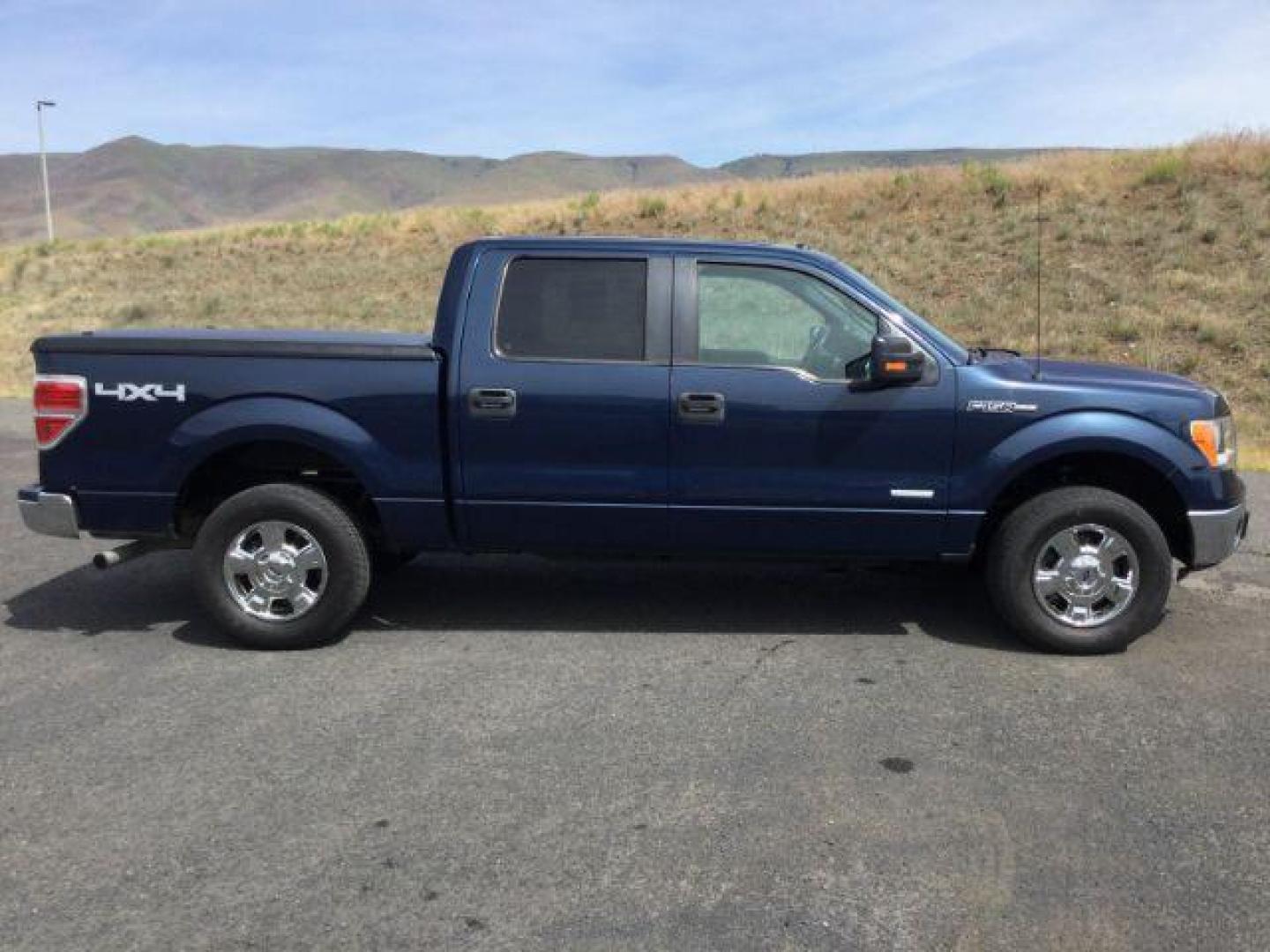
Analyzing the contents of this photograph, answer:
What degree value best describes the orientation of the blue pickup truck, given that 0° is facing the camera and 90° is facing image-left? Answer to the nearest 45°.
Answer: approximately 270°
